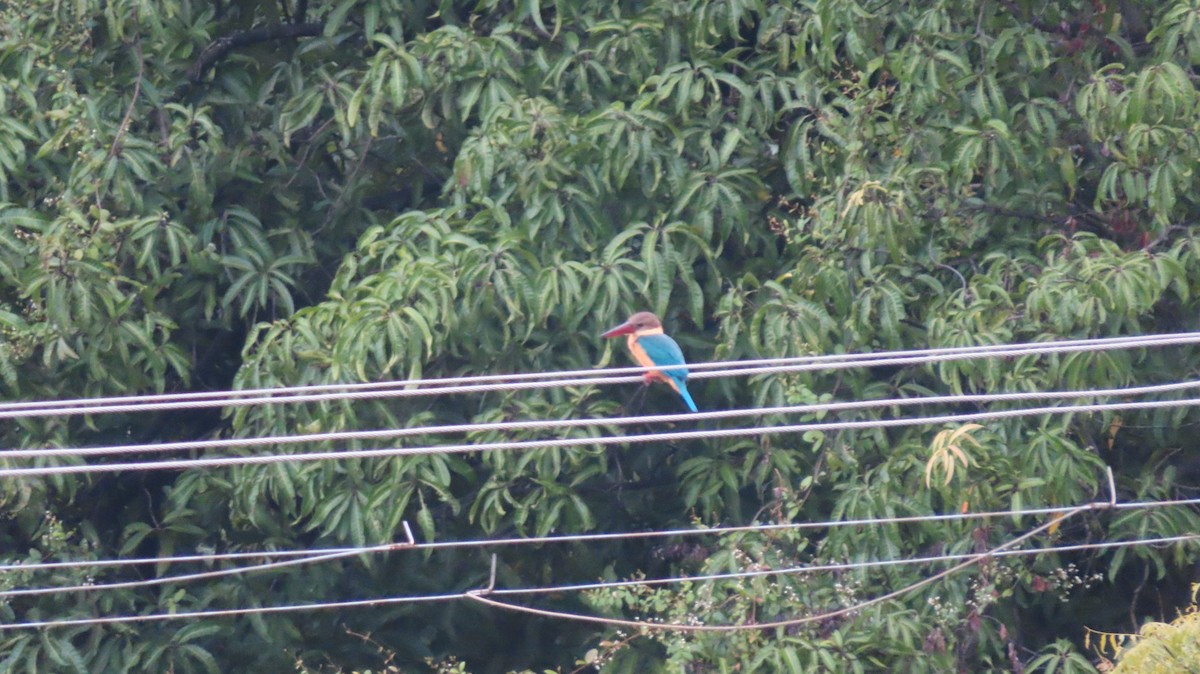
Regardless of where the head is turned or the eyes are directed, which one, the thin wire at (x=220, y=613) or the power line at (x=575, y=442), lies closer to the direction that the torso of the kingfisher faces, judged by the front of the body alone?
the thin wire

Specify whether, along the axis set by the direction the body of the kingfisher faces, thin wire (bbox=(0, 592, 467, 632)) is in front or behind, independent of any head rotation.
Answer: in front

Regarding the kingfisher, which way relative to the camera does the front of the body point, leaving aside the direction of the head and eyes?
to the viewer's left

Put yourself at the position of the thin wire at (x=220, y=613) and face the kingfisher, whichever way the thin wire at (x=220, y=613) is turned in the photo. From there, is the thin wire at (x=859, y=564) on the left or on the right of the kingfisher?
right

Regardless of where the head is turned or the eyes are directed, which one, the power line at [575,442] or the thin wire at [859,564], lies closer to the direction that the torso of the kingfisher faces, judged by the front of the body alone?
the power line

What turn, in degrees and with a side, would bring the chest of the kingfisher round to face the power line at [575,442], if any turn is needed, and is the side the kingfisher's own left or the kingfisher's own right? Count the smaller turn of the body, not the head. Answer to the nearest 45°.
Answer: approximately 90° to the kingfisher's own left
